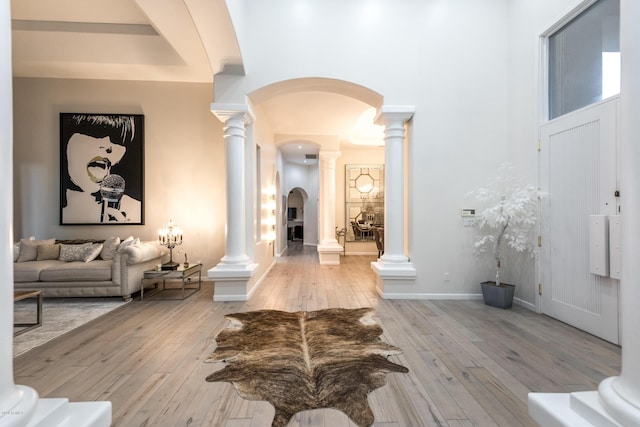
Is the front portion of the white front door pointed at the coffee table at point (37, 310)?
yes

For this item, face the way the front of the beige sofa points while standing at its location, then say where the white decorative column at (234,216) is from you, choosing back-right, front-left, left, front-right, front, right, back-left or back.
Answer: left

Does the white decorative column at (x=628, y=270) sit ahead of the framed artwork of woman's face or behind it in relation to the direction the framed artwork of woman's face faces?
ahead

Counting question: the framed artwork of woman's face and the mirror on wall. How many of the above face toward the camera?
2

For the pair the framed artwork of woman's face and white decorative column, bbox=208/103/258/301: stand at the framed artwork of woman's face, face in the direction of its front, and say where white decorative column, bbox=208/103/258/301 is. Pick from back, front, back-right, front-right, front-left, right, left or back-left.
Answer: front-left

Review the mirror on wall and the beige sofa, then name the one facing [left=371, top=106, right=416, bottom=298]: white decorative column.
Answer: the mirror on wall

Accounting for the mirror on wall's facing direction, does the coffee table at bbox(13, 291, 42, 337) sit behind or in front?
in front

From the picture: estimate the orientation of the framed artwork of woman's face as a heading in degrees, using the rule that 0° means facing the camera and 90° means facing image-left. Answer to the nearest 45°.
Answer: approximately 0°

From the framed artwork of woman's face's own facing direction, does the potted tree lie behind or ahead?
ahead
